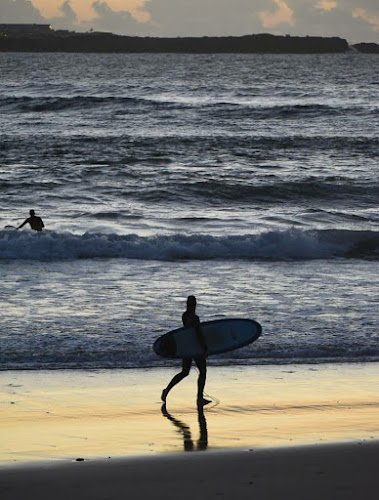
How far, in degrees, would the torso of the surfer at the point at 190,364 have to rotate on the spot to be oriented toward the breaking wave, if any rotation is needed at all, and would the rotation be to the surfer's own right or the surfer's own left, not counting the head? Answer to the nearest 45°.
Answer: approximately 90° to the surfer's own left

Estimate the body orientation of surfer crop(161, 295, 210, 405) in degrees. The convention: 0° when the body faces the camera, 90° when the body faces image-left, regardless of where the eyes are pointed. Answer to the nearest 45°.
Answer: approximately 270°
